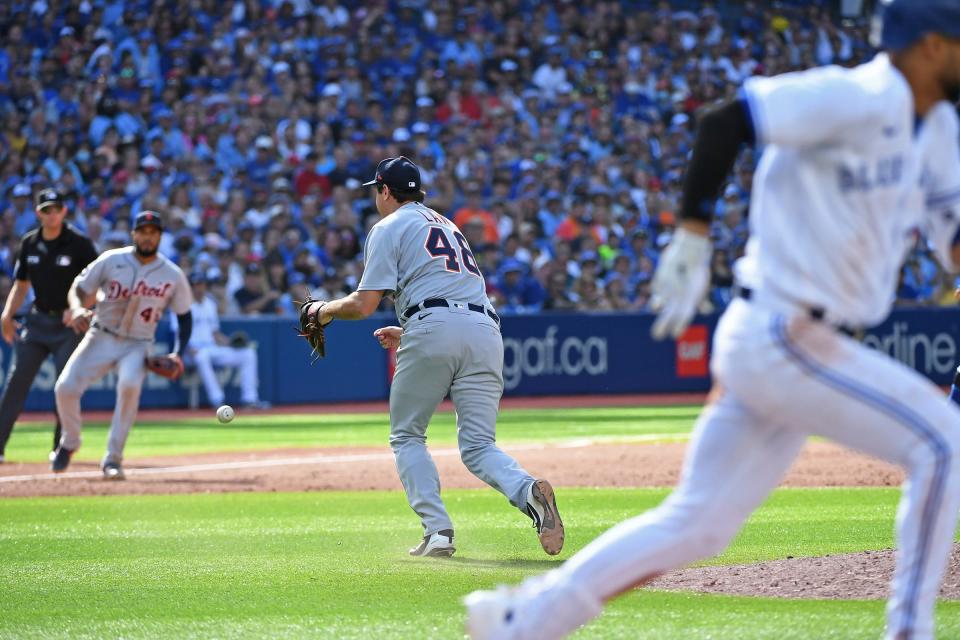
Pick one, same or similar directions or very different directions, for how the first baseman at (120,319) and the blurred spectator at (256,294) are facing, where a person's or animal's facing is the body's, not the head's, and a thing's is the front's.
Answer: same or similar directions

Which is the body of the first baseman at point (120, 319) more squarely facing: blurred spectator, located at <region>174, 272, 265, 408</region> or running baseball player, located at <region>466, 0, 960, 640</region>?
the running baseball player

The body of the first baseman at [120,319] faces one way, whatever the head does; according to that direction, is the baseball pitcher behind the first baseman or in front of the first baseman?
in front

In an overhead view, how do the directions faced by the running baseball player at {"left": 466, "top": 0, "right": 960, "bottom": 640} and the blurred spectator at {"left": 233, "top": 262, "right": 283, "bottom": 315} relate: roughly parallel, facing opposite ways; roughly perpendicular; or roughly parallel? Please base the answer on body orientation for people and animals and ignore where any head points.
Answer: roughly perpendicular

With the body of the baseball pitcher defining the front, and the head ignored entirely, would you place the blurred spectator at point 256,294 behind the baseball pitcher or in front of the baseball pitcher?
in front

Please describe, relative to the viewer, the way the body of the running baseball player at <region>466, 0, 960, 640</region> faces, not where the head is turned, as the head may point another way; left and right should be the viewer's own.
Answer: facing to the right of the viewer

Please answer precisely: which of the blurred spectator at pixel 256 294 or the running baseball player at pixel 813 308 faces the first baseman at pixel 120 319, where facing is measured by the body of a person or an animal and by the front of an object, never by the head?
the blurred spectator

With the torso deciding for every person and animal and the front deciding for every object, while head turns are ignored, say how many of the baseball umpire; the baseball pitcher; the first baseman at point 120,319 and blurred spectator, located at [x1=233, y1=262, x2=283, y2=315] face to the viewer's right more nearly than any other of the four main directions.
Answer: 0

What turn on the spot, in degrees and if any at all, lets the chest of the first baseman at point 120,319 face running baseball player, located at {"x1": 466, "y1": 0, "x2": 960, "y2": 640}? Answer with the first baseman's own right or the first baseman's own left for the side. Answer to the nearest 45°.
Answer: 0° — they already face them

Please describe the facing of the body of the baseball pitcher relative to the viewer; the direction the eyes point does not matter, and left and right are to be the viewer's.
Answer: facing away from the viewer and to the left of the viewer

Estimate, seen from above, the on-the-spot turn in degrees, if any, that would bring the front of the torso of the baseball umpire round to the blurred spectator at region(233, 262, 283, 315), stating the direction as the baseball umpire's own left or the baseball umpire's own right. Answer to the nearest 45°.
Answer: approximately 180°

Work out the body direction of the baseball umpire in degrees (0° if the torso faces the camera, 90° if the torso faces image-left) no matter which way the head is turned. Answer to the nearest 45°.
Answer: approximately 0°

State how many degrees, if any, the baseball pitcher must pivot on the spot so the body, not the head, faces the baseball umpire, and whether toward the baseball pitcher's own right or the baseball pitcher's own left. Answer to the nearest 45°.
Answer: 0° — they already face them

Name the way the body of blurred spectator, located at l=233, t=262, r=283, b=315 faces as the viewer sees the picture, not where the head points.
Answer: toward the camera

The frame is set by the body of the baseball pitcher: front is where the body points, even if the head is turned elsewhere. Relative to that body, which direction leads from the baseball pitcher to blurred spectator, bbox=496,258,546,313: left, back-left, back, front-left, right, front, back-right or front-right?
front-right

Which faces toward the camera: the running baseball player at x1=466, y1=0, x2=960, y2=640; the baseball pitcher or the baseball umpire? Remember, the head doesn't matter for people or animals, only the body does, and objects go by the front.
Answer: the baseball umpire

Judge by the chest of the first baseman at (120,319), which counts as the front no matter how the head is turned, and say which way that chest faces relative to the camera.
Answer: toward the camera
